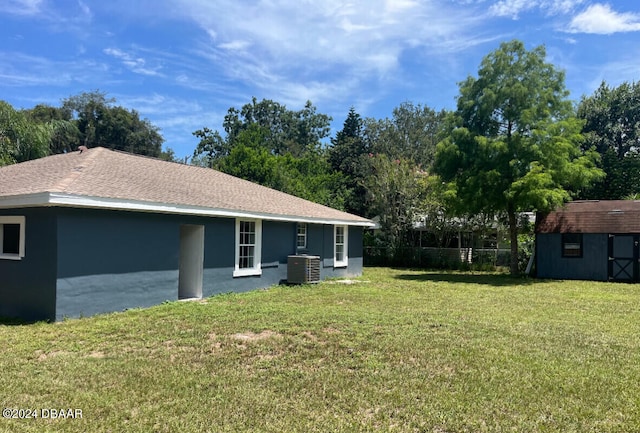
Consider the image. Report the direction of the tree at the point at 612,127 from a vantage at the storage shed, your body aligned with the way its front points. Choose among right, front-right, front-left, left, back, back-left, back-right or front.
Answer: back

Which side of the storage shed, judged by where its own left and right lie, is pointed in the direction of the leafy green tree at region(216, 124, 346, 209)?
right

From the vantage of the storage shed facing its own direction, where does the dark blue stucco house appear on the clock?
The dark blue stucco house is roughly at 1 o'clock from the storage shed.

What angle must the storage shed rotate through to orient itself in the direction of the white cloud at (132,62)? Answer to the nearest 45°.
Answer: approximately 90° to its right

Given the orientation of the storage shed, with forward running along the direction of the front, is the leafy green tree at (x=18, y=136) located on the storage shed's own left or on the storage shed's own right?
on the storage shed's own right

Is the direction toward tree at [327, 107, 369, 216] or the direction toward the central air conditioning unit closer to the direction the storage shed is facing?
the central air conditioning unit

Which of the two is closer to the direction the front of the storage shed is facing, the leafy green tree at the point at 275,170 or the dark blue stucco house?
the dark blue stucco house

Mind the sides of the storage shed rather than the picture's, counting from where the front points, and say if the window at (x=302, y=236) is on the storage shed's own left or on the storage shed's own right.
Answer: on the storage shed's own right

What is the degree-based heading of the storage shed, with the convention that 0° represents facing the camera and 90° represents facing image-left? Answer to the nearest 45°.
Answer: approximately 0°
